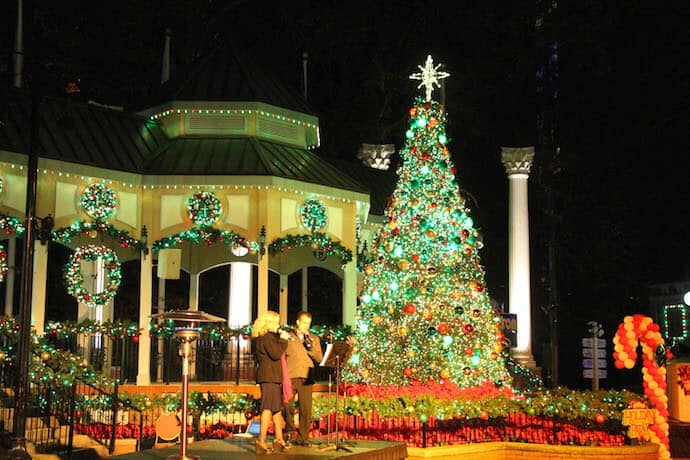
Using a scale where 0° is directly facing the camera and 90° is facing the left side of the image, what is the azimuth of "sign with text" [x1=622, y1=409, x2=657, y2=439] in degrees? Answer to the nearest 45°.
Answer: approximately 0°

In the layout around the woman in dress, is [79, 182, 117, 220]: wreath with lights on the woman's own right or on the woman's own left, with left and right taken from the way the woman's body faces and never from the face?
on the woman's own left

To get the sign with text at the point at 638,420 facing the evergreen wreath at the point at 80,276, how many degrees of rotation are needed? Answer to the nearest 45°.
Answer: approximately 90° to its right

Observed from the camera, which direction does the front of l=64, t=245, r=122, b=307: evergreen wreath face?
facing the viewer

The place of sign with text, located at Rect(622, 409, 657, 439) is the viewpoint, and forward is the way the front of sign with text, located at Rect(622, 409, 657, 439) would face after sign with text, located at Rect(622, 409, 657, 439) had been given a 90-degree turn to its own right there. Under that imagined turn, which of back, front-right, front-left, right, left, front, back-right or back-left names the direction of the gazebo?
front

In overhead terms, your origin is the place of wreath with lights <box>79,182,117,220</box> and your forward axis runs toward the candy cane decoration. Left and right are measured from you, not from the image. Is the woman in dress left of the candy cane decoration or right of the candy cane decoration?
right

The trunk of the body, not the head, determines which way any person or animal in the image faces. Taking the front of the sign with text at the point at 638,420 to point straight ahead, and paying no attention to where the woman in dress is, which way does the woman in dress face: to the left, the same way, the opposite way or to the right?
to the left

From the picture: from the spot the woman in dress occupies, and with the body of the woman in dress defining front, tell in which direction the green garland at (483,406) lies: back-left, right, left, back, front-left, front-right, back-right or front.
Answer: front-left

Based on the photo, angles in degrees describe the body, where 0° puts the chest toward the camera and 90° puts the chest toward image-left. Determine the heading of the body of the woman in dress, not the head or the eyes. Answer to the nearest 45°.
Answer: approximately 270°

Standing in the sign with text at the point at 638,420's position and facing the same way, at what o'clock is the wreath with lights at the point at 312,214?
The wreath with lights is roughly at 4 o'clock from the sign with text.

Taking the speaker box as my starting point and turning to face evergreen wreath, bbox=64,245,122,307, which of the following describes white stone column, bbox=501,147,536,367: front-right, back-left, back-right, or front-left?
back-right

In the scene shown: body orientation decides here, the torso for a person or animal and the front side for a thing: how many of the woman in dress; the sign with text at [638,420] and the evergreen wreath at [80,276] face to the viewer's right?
1

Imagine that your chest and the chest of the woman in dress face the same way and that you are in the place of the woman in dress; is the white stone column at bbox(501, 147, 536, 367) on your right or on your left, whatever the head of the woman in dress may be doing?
on your left

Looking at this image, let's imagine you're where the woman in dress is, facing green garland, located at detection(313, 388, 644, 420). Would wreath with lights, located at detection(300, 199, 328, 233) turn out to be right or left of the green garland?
left
